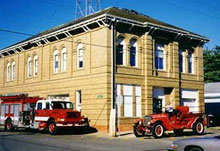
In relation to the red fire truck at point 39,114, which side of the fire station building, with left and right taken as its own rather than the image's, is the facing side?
right

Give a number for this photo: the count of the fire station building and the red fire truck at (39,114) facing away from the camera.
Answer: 0

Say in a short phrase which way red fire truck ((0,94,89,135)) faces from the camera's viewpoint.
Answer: facing the viewer and to the right of the viewer
